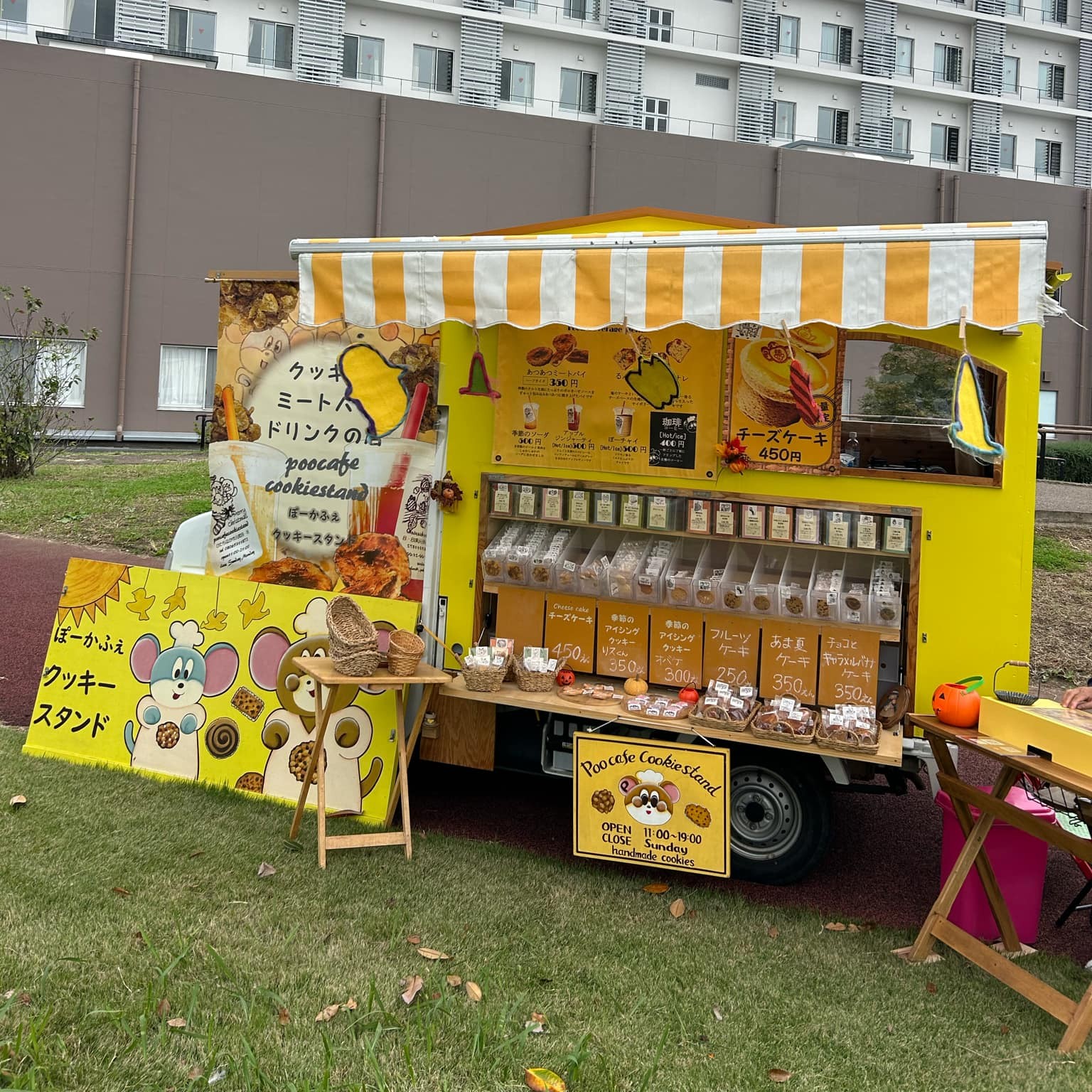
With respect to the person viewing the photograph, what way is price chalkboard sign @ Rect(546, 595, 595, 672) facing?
facing the viewer

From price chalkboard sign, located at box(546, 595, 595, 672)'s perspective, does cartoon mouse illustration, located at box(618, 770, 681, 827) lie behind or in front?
in front

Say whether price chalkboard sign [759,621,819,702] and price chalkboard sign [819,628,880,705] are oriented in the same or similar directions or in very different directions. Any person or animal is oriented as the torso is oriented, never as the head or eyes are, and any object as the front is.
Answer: same or similar directions

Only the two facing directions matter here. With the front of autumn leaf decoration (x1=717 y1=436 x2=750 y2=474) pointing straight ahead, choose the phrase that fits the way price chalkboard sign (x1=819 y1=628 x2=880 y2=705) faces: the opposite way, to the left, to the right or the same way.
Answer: the same way

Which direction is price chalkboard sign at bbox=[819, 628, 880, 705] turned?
toward the camera

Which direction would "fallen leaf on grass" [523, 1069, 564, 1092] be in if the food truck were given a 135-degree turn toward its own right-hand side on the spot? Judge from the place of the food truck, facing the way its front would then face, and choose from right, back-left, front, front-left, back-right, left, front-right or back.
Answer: back-right

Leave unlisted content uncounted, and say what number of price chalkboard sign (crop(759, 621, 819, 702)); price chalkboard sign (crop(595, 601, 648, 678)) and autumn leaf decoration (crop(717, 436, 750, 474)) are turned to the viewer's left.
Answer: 0

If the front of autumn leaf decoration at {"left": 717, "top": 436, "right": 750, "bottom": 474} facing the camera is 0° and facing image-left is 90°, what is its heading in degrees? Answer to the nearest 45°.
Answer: approximately 0°

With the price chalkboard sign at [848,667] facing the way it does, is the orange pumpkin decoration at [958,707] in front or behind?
in front

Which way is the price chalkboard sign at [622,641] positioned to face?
toward the camera

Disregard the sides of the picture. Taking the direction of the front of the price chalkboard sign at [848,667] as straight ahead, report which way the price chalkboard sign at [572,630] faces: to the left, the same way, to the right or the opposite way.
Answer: the same way

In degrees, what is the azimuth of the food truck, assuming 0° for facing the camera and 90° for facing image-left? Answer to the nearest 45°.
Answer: approximately 90°

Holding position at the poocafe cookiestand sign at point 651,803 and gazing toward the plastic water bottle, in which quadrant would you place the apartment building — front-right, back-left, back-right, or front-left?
front-left
